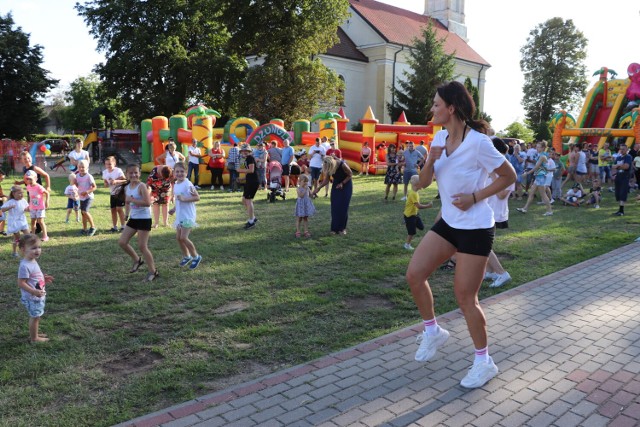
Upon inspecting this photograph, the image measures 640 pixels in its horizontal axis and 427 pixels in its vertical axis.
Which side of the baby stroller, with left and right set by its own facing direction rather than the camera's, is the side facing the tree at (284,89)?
back

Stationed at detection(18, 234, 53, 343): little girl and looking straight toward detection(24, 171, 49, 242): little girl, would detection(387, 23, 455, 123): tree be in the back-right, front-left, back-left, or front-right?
front-right

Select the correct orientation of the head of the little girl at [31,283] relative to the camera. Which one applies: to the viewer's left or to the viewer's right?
to the viewer's right

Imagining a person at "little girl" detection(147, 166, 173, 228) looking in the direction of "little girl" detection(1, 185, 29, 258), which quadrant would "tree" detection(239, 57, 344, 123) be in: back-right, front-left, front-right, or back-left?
back-right

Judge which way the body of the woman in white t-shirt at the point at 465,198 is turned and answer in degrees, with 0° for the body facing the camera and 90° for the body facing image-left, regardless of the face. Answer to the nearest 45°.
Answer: approximately 45°

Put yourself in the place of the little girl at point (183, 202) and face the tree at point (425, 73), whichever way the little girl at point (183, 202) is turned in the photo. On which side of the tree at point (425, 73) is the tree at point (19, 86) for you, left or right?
left

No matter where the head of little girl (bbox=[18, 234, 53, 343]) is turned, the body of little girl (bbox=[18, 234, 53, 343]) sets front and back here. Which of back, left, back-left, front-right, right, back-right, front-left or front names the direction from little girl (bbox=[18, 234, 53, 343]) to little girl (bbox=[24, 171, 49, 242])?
back-left

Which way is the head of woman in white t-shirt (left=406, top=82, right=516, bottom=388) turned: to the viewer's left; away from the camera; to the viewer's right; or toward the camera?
to the viewer's left

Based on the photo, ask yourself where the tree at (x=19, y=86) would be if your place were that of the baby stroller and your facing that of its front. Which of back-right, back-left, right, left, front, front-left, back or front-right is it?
back-right

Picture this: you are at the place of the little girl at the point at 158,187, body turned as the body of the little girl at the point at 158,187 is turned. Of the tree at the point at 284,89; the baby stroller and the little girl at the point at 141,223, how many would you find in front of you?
1

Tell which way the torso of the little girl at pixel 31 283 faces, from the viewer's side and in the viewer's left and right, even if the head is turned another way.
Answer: facing the viewer and to the right of the viewer

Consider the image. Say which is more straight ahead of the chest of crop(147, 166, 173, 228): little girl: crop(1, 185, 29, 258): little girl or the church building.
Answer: the little girl

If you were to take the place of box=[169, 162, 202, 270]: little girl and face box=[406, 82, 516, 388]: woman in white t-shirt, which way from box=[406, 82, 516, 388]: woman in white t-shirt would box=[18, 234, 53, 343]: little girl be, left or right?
right

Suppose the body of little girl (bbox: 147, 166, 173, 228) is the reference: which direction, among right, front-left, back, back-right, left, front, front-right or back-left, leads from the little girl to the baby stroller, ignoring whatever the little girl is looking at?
back-left

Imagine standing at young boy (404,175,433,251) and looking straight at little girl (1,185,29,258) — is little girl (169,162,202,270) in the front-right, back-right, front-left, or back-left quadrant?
front-left

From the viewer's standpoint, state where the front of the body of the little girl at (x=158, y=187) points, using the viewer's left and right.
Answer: facing the viewer

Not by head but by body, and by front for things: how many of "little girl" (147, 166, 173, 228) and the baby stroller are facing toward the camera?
2
